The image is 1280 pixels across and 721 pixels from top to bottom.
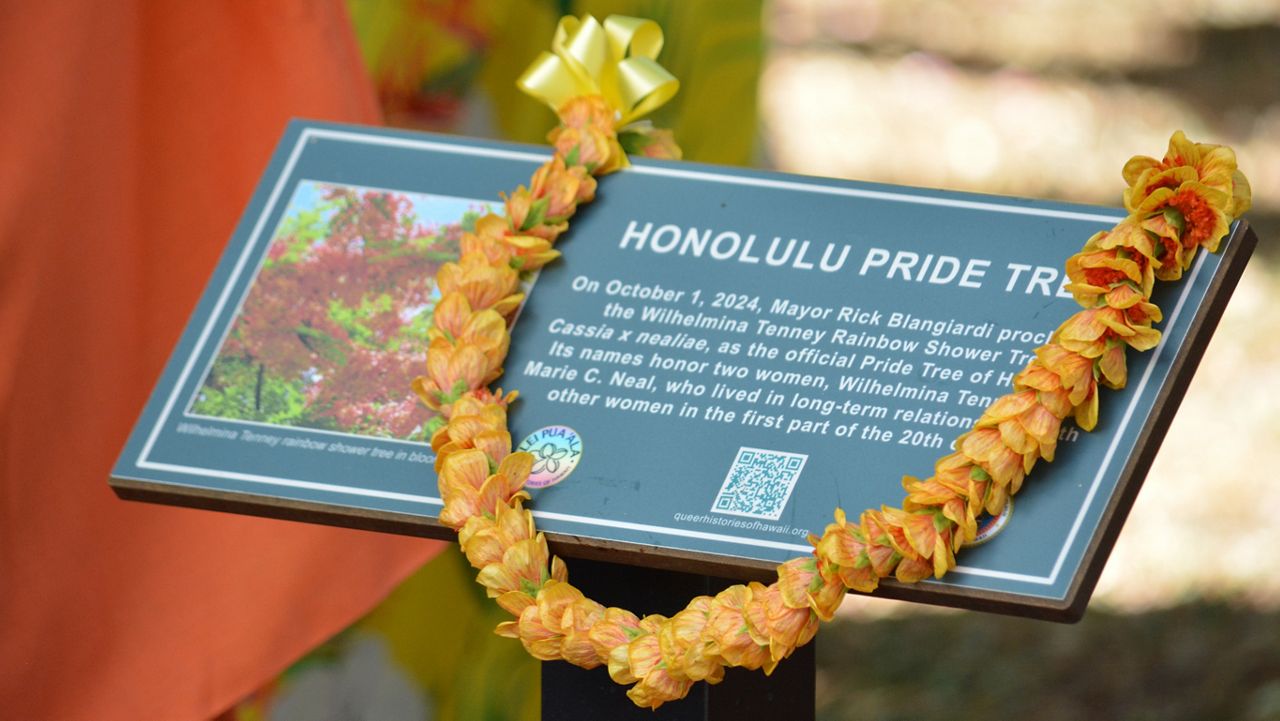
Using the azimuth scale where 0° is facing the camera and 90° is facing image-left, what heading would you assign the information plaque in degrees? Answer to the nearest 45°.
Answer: approximately 45°

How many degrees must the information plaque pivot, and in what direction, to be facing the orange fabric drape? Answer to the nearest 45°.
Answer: approximately 90° to its right
